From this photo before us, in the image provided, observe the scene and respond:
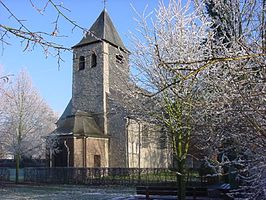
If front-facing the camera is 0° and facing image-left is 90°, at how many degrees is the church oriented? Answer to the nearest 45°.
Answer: approximately 45°

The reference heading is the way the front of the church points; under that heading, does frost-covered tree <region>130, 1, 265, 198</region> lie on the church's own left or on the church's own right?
on the church's own left

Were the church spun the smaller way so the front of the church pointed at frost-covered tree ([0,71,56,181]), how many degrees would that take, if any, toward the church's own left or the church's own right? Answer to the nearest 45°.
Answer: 0° — it already faces it

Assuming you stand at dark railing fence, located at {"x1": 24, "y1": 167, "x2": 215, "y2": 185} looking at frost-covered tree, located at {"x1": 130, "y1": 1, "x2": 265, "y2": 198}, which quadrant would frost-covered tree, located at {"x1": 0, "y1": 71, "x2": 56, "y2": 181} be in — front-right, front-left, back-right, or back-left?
back-right

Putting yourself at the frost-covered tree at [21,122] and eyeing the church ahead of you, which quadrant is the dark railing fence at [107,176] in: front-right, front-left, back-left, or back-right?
front-right
